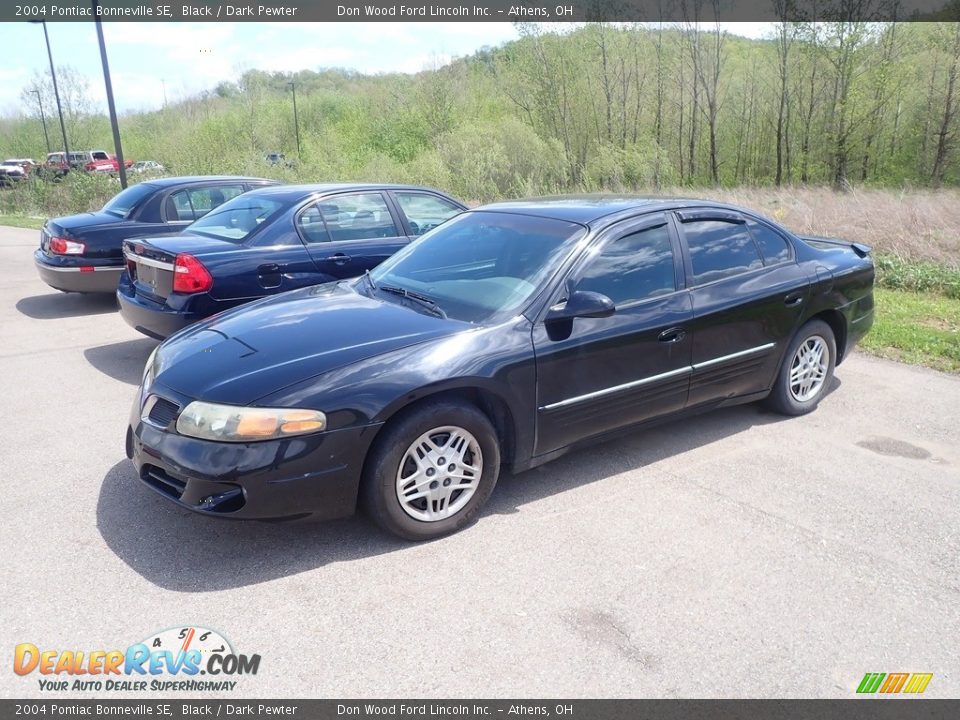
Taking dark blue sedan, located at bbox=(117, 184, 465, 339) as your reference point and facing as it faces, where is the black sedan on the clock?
The black sedan is roughly at 4 o'clock from the dark blue sedan.

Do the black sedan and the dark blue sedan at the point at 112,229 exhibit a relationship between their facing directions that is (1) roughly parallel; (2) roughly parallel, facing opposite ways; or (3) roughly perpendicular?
roughly parallel, facing opposite ways

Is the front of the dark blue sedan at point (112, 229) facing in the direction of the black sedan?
no

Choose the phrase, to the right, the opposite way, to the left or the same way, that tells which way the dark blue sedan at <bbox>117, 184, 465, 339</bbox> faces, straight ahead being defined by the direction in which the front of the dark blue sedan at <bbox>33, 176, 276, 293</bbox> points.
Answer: the same way

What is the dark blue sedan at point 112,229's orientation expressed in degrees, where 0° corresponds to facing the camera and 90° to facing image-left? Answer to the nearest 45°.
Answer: approximately 225°

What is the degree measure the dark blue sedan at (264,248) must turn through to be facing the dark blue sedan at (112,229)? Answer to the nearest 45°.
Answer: approximately 90° to its left

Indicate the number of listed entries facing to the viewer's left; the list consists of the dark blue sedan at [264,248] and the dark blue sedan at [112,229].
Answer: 0

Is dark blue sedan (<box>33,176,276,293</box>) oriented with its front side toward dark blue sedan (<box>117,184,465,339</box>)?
no

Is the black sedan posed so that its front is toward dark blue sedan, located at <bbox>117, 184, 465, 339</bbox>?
no

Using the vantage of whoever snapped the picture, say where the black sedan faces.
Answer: facing the viewer and to the left of the viewer

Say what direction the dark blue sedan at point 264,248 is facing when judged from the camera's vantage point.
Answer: facing away from the viewer and to the right of the viewer
